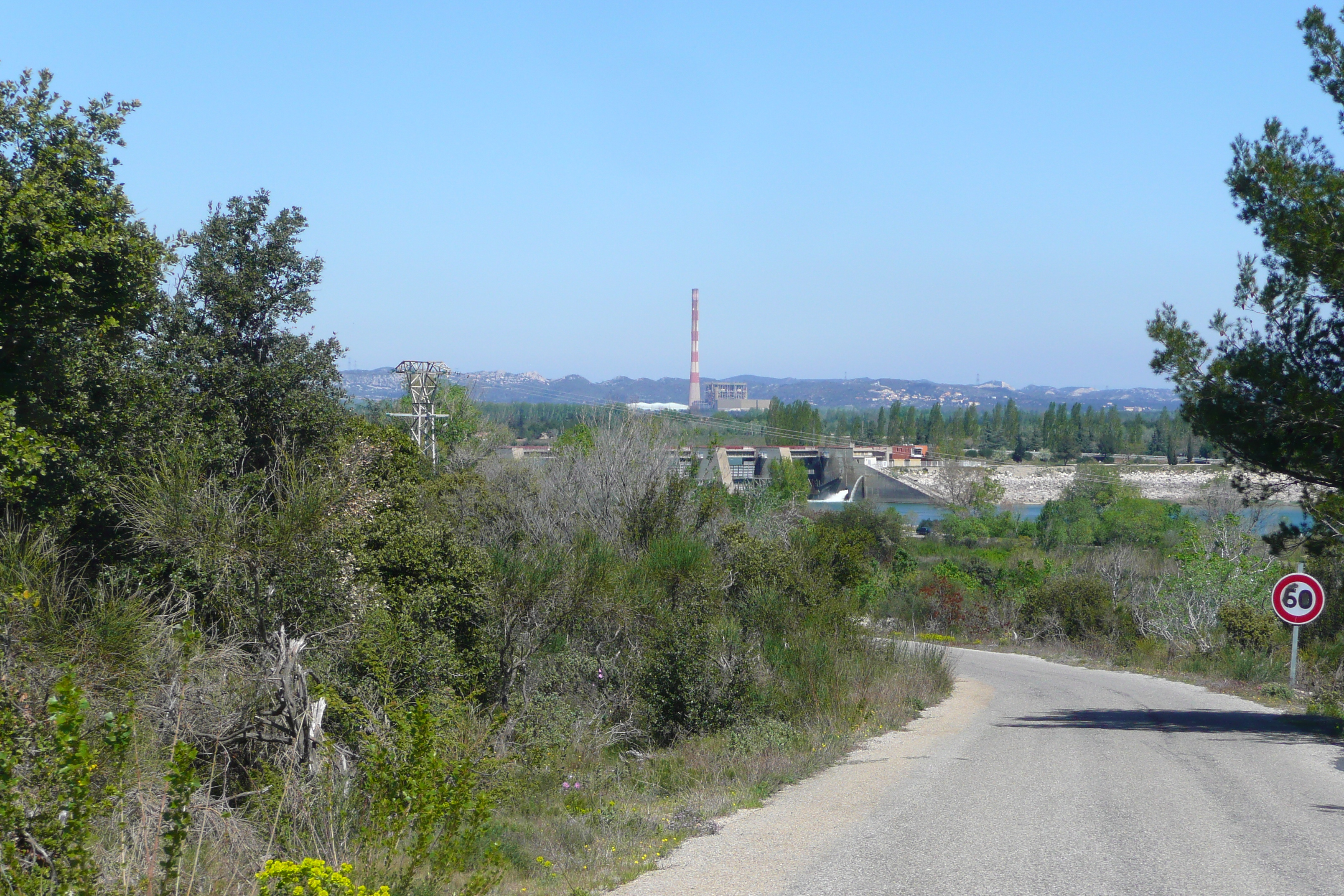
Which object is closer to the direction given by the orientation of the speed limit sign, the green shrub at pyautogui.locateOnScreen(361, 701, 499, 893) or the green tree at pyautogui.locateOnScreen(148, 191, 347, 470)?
the green shrub

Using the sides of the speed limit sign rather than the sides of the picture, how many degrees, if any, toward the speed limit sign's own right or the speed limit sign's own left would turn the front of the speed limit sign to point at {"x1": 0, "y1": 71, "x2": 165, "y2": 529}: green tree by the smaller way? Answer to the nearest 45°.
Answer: approximately 45° to the speed limit sign's own right

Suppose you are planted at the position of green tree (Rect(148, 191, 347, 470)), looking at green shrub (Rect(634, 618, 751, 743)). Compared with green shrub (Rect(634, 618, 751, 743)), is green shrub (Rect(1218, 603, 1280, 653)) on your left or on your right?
left

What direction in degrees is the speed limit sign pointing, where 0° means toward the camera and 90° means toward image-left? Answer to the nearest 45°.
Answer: approximately 0°

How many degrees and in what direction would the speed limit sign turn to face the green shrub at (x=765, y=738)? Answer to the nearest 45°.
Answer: approximately 45° to its right

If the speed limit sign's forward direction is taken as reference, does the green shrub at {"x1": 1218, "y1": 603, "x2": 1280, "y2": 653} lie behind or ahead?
behind

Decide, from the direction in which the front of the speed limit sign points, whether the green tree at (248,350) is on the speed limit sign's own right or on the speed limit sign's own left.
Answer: on the speed limit sign's own right

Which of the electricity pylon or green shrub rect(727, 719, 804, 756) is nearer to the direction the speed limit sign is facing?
the green shrub

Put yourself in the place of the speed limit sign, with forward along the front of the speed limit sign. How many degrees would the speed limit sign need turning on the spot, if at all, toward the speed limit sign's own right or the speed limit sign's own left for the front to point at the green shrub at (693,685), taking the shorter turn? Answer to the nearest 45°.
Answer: approximately 45° to the speed limit sign's own right
